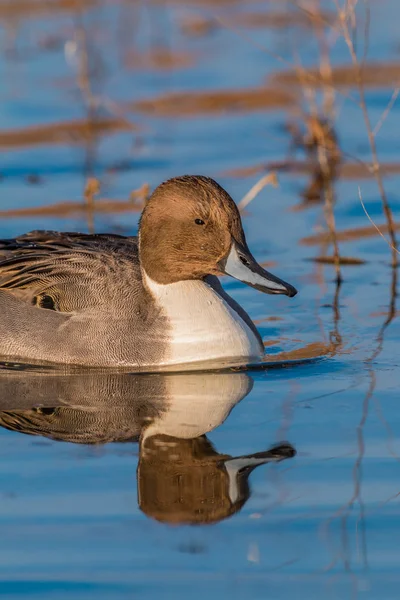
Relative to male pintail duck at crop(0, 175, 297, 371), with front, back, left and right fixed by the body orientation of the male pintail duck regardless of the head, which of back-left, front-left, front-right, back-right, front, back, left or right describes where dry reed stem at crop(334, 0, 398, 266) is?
front-left

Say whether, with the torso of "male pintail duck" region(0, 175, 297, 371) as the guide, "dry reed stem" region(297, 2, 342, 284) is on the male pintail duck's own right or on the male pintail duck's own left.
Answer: on the male pintail duck's own left

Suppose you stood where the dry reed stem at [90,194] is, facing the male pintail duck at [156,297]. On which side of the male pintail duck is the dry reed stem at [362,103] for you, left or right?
left

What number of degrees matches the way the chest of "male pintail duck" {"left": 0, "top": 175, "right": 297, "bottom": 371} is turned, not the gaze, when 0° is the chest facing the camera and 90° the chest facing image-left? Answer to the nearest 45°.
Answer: approximately 270°

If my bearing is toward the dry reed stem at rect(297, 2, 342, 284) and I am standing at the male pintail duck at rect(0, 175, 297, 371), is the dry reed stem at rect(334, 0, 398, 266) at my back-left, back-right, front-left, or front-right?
front-right

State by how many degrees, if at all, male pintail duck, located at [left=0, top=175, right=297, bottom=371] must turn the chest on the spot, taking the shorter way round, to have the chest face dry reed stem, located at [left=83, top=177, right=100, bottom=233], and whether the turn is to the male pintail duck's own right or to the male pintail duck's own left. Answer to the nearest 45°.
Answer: approximately 90° to the male pintail duck's own left
